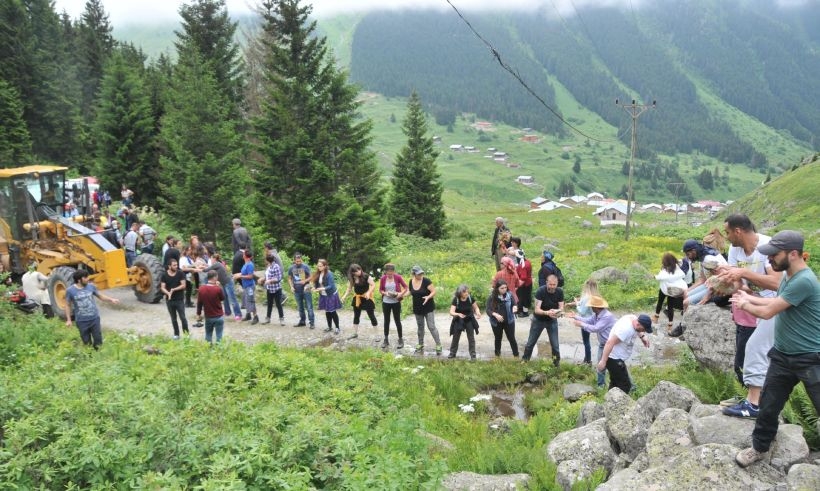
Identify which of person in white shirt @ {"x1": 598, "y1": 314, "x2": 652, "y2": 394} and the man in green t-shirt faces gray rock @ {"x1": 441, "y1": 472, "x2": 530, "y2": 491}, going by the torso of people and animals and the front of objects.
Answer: the man in green t-shirt

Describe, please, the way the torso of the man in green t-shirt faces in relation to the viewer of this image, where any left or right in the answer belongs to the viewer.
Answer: facing to the left of the viewer

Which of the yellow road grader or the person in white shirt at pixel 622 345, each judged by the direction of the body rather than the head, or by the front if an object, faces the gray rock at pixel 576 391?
the yellow road grader

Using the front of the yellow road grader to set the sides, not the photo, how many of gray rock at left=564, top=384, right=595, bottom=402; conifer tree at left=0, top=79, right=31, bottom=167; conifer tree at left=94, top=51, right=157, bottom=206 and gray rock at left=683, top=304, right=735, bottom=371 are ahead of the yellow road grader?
2

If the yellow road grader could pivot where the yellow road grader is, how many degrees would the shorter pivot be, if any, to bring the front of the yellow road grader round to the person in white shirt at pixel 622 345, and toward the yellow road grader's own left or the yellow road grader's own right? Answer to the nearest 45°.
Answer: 0° — it already faces them

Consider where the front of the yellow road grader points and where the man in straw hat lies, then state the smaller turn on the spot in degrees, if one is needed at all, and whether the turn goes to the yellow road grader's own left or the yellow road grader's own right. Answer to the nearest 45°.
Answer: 0° — it already faces them

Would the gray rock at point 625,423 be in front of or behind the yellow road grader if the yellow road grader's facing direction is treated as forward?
in front

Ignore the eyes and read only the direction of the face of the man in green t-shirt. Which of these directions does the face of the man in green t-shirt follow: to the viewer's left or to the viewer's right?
to the viewer's left

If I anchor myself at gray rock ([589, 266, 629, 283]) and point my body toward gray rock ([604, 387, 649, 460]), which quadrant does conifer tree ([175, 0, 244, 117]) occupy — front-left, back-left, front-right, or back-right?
back-right
